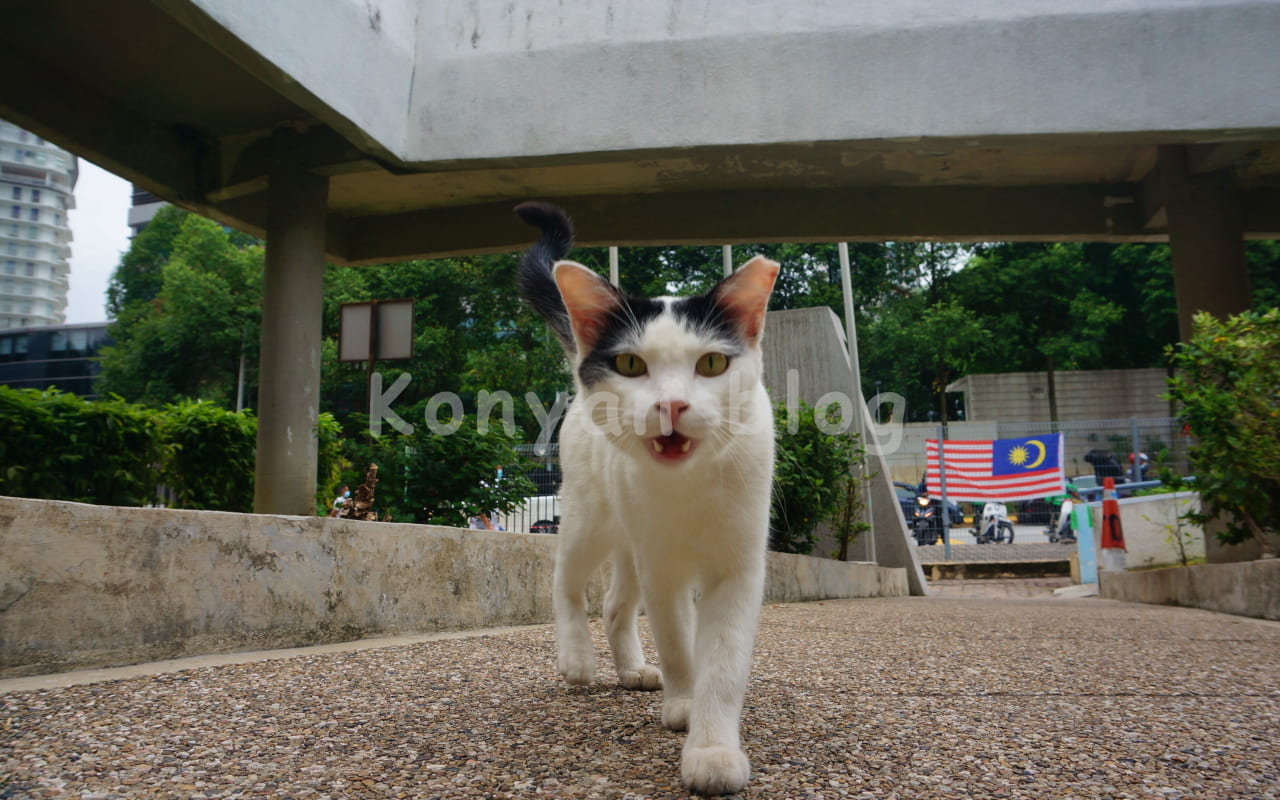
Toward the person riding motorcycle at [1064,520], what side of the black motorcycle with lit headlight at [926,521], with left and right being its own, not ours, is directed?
left

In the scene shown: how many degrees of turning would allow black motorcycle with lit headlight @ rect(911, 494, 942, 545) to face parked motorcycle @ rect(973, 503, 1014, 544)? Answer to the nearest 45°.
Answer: approximately 90° to its left

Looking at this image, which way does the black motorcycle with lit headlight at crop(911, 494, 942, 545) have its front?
toward the camera

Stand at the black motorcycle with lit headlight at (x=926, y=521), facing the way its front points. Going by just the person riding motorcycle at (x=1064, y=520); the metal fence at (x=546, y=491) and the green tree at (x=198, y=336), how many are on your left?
1

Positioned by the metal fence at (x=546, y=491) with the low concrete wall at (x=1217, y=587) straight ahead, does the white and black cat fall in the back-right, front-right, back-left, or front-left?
front-right

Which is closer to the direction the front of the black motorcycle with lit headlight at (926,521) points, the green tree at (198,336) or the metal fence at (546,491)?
the metal fence

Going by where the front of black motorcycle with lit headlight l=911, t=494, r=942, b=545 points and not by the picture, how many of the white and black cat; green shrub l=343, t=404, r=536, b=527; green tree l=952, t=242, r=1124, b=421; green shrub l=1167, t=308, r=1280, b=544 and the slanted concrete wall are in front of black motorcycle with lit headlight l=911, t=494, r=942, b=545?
4

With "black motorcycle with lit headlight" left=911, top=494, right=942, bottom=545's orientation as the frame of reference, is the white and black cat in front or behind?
in front

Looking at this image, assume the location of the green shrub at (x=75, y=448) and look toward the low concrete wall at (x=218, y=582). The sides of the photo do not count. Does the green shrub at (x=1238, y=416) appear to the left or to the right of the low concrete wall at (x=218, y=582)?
left

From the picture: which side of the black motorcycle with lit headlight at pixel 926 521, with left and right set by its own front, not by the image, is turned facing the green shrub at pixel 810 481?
front

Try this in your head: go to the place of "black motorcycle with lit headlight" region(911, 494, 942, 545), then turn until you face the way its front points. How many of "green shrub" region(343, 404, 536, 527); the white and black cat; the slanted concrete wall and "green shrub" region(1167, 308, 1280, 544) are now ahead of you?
4

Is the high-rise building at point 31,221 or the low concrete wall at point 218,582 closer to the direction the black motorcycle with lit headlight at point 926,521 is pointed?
the low concrete wall

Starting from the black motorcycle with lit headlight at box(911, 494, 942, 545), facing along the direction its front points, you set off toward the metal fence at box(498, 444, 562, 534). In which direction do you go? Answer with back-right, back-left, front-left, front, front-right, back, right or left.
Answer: front-right

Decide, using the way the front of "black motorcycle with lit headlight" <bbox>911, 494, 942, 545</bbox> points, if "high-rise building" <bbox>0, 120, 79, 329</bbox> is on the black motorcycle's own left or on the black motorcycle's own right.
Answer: on the black motorcycle's own right

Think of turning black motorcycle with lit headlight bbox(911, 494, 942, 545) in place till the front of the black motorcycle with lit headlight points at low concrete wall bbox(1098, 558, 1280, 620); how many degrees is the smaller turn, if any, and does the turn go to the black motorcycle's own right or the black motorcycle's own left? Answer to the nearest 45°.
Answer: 0° — it already faces it

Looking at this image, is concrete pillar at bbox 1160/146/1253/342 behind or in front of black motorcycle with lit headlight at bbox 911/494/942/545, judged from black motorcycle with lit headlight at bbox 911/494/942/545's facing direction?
in front
